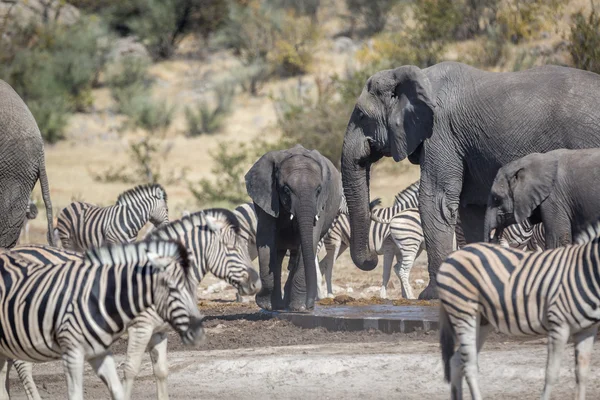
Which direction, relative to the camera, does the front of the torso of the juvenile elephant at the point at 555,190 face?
to the viewer's left

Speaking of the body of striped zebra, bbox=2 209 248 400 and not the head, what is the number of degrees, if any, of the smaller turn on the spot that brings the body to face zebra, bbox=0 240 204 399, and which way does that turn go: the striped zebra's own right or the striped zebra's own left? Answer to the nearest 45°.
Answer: approximately 135° to the striped zebra's own right

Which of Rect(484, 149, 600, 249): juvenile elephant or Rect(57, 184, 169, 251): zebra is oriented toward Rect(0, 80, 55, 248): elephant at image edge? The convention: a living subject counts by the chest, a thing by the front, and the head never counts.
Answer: the juvenile elephant

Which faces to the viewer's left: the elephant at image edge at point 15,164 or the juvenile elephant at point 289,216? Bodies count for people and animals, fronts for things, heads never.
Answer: the elephant at image edge

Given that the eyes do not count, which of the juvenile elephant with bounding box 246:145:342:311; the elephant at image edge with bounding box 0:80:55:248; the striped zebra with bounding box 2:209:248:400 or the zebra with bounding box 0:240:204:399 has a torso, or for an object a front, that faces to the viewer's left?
the elephant at image edge

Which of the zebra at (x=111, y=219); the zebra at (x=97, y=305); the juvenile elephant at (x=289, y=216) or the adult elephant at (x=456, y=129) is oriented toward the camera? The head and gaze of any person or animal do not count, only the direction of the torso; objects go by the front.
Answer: the juvenile elephant

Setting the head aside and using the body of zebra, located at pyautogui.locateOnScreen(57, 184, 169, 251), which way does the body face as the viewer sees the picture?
to the viewer's right

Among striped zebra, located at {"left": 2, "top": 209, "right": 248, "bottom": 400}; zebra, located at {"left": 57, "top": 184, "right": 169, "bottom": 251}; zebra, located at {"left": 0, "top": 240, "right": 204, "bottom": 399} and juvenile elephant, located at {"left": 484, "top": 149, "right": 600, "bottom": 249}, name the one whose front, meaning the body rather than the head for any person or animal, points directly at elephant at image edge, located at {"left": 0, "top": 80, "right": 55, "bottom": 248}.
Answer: the juvenile elephant

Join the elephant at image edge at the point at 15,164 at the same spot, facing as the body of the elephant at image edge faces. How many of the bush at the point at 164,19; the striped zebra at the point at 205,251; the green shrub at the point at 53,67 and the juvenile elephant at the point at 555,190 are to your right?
2

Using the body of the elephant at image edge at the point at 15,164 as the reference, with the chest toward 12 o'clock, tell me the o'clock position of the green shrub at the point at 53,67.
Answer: The green shrub is roughly at 3 o'clock from the elephant at image edge.

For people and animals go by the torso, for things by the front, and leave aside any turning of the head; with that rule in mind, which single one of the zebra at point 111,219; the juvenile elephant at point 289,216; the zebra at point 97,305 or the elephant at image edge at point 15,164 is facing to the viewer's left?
the elephant at image edge

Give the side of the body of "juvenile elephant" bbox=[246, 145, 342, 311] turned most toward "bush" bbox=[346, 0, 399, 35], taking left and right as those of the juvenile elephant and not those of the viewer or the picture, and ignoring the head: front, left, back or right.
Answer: back

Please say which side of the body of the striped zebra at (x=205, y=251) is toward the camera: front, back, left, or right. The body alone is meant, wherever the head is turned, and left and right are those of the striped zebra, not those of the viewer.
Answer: right

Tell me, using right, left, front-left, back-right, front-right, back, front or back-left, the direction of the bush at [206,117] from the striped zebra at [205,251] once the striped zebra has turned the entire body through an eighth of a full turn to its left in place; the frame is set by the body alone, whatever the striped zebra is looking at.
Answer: front-left

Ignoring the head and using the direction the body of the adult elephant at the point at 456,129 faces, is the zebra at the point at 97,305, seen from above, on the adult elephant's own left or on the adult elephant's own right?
on the adult elephant's own left
